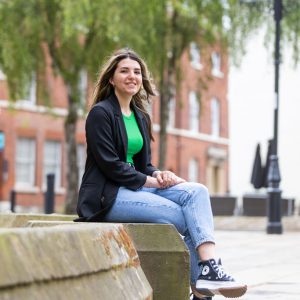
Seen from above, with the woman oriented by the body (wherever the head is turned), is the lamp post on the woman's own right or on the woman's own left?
on the woman's own left

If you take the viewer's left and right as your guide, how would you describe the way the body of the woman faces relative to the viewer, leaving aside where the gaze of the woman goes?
facing the viewer and to the right of the viewer
